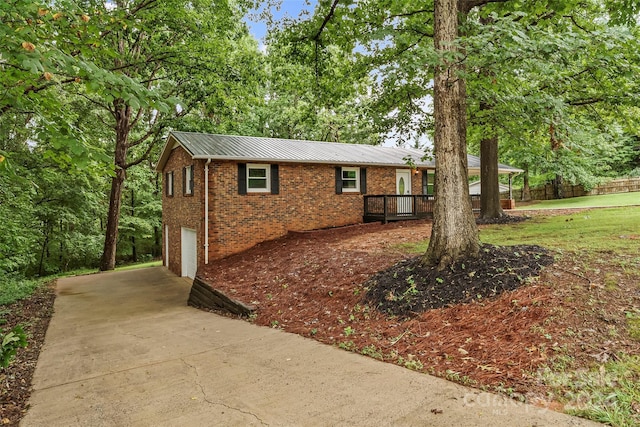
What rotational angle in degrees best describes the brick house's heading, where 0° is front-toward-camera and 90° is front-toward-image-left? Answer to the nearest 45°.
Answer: approximately 315°

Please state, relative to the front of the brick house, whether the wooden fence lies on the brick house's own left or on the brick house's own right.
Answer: on the brick house's own left

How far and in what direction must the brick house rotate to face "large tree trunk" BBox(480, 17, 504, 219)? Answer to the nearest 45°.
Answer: approximately 45° to its left

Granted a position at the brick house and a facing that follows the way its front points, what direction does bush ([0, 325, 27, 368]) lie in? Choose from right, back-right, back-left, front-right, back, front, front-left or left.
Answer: front-right

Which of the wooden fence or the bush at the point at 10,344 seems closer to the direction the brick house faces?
the bush
